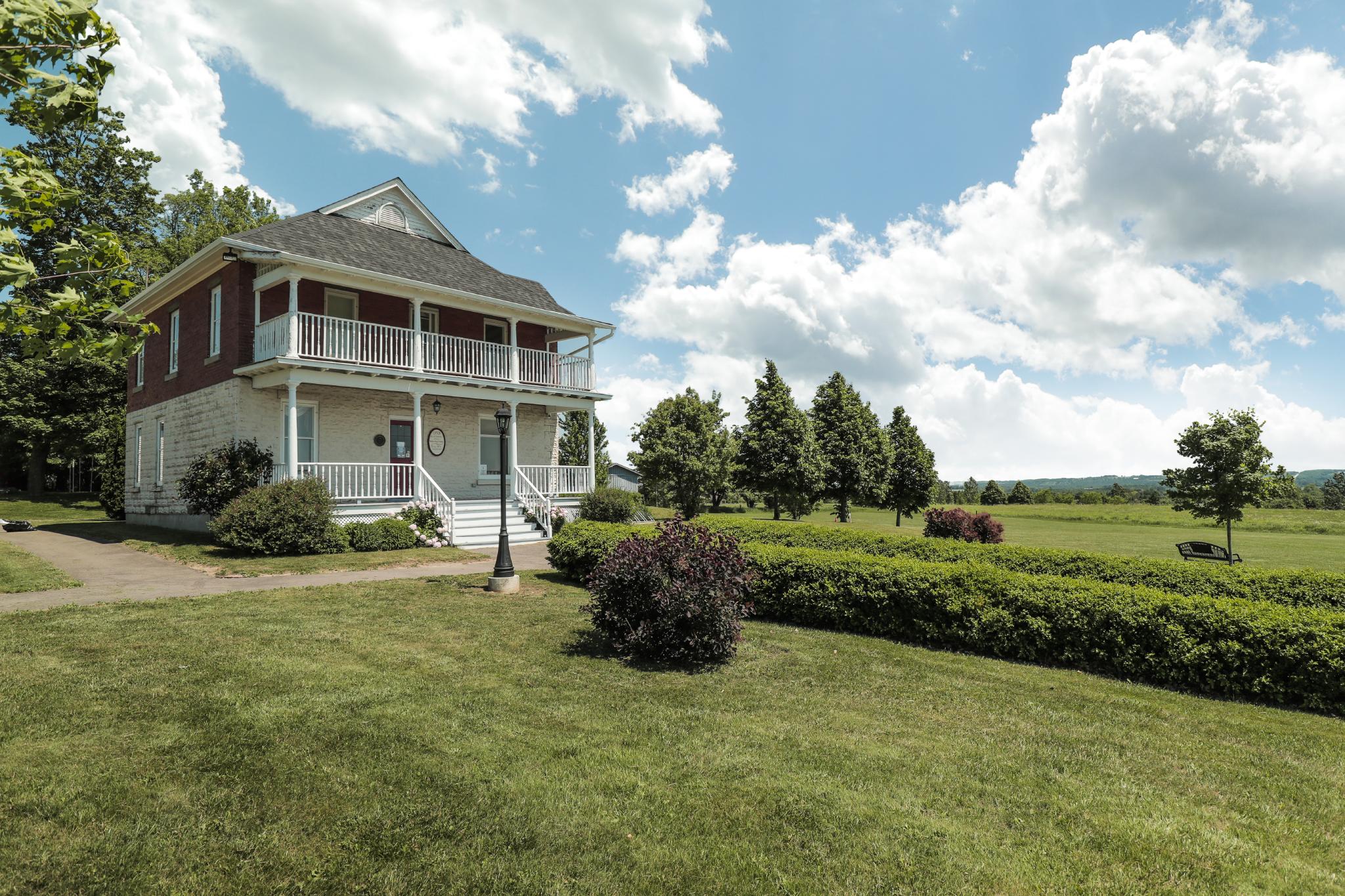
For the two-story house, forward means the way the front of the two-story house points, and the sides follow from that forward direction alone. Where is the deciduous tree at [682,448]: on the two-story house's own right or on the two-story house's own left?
on the two-story house's own left

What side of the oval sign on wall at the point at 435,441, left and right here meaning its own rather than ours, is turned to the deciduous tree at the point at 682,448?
left

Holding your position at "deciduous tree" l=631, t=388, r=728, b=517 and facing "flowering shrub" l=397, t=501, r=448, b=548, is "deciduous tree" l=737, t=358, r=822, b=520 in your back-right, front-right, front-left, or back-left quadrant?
back-left

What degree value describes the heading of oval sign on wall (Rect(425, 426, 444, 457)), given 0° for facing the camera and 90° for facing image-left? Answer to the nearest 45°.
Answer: approximately 315°

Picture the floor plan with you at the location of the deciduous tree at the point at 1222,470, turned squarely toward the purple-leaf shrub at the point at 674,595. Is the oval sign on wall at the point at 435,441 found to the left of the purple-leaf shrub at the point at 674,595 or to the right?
right

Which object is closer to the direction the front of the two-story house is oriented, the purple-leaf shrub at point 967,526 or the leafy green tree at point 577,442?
the purple-leaf shrub

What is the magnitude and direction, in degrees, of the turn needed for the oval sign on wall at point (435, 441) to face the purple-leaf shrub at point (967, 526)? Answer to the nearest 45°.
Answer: approximately 45° to its left

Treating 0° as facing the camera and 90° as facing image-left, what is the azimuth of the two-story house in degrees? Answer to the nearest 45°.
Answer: approximately 315°
